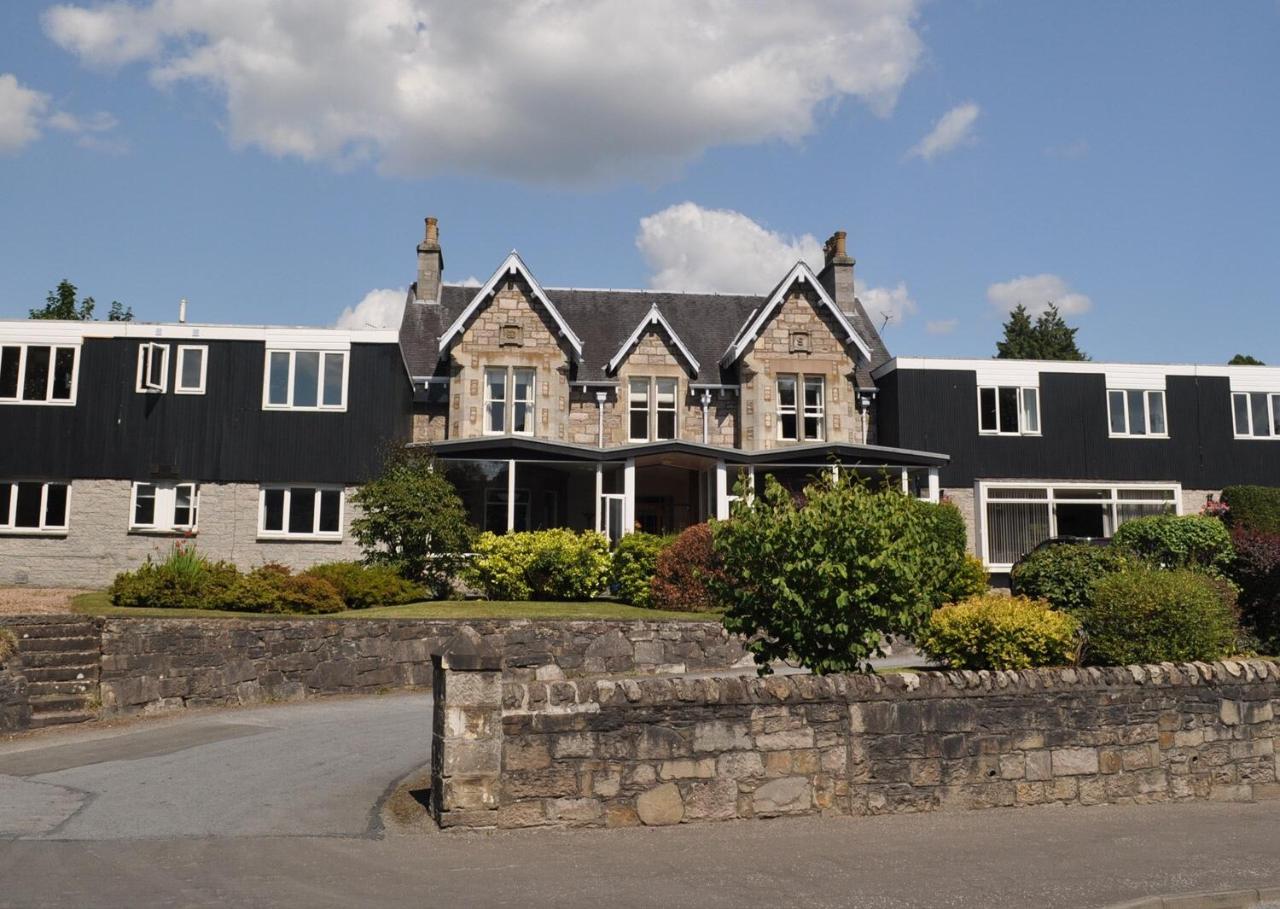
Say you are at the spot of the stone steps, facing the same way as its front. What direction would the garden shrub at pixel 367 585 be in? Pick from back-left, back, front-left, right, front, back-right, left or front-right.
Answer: back-left

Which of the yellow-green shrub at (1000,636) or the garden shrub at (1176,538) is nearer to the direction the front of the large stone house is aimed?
the yellow-green shrub

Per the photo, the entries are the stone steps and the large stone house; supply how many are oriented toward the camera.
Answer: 2

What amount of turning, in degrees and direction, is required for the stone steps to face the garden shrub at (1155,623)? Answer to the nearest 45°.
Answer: approximately 45° to its left

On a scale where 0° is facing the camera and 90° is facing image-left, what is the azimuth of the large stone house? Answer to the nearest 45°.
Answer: approximately 0°

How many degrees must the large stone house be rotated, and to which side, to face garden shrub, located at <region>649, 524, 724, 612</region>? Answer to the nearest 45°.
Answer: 0° — it already faces it

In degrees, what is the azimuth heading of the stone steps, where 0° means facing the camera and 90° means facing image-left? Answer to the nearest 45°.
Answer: approximately 0°

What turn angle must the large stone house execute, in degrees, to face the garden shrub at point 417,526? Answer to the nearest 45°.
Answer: approximately 45° to its right

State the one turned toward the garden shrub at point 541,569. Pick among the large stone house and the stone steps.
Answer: the large stone house

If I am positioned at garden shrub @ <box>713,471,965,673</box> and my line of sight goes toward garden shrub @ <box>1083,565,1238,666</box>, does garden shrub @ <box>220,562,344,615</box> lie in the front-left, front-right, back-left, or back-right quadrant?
back-left
